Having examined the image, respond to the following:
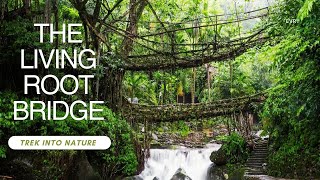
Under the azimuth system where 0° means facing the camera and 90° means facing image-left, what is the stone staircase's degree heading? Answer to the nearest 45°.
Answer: approximately 0°

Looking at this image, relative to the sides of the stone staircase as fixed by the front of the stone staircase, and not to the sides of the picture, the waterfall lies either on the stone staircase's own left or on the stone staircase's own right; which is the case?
on the stone staircase's own right

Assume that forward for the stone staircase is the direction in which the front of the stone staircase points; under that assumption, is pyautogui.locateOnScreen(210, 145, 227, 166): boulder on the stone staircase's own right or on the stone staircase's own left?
on the stone staircase's own right
